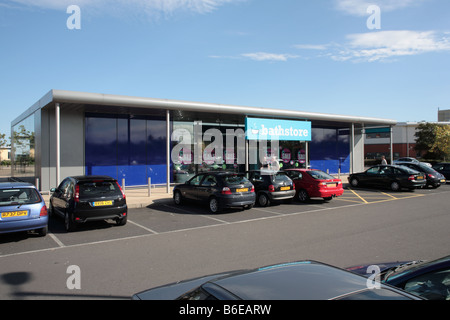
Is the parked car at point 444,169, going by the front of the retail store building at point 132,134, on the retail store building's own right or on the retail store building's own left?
on the retail store building's own left

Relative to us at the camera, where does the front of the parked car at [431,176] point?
facing away from the viewer and to the left of the viewer

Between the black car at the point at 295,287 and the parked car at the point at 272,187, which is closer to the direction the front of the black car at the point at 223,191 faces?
the parked car

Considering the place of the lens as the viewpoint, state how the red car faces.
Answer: facing away from the viewer and to the left of the viewer

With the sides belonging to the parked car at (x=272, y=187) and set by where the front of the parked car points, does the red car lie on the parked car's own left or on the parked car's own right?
on the parked car's own right

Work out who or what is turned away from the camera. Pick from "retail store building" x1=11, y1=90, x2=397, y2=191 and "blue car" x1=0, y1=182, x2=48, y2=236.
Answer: the blue car

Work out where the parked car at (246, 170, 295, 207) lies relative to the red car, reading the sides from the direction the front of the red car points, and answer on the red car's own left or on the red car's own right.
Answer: on the red car's own left
